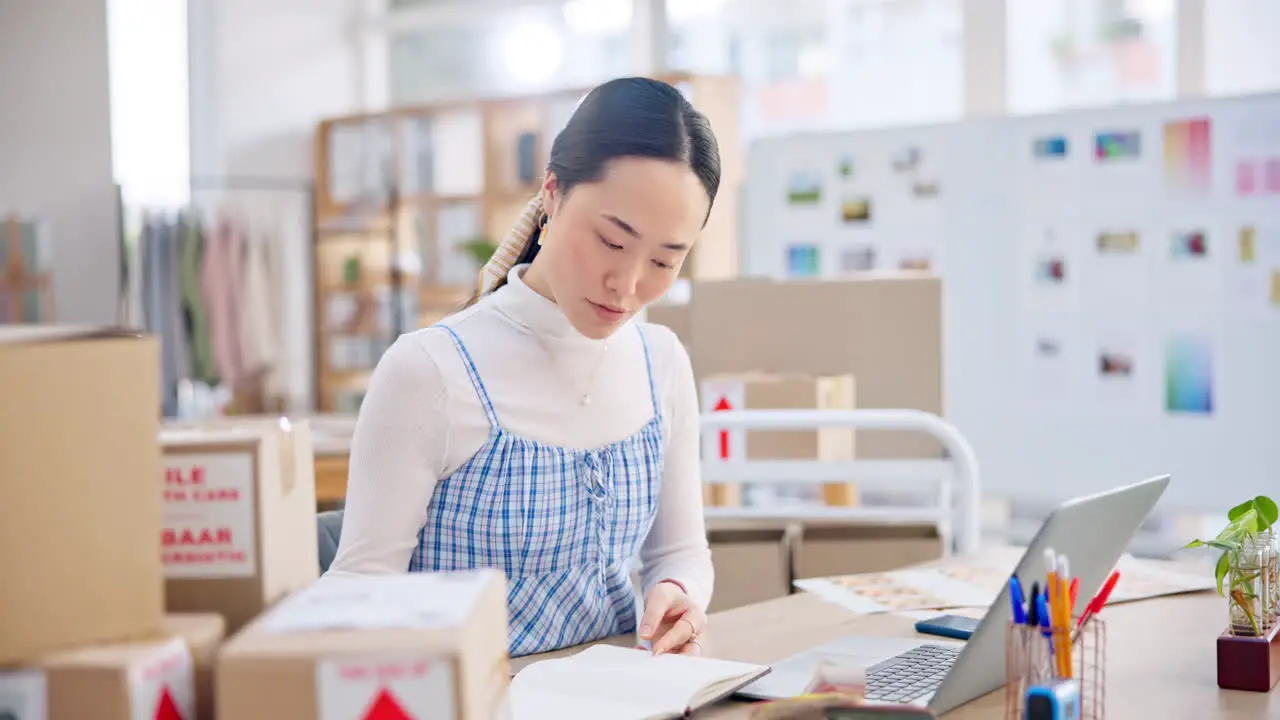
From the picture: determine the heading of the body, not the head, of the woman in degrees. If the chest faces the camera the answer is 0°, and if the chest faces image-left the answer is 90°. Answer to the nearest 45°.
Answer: approximately 315°

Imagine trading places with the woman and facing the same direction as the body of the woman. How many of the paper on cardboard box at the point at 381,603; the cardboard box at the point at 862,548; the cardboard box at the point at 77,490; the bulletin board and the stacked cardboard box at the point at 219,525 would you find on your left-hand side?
2

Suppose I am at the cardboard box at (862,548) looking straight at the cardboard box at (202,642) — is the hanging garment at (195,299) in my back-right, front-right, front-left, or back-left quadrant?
back-right

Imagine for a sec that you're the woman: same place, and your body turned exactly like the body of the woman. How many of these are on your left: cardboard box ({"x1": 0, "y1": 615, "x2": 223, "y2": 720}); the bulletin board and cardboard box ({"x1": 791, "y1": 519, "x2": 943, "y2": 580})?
2

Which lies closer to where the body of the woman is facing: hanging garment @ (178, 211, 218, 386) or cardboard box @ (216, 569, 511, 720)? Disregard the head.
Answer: the cardboard box

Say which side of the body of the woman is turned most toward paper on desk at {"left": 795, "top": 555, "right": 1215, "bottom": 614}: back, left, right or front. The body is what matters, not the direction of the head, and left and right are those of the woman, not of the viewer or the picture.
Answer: left

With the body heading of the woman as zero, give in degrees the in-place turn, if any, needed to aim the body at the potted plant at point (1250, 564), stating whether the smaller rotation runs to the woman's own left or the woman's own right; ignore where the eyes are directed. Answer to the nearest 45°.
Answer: approximately 45° to the woman's own left

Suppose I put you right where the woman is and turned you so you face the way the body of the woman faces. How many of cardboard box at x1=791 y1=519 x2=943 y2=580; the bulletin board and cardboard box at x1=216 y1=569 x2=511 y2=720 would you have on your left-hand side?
2

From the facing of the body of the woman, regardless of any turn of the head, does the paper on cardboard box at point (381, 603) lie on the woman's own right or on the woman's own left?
on the woman's own right

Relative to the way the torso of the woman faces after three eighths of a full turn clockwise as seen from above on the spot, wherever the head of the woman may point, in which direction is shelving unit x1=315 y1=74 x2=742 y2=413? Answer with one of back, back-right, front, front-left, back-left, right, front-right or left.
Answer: right
